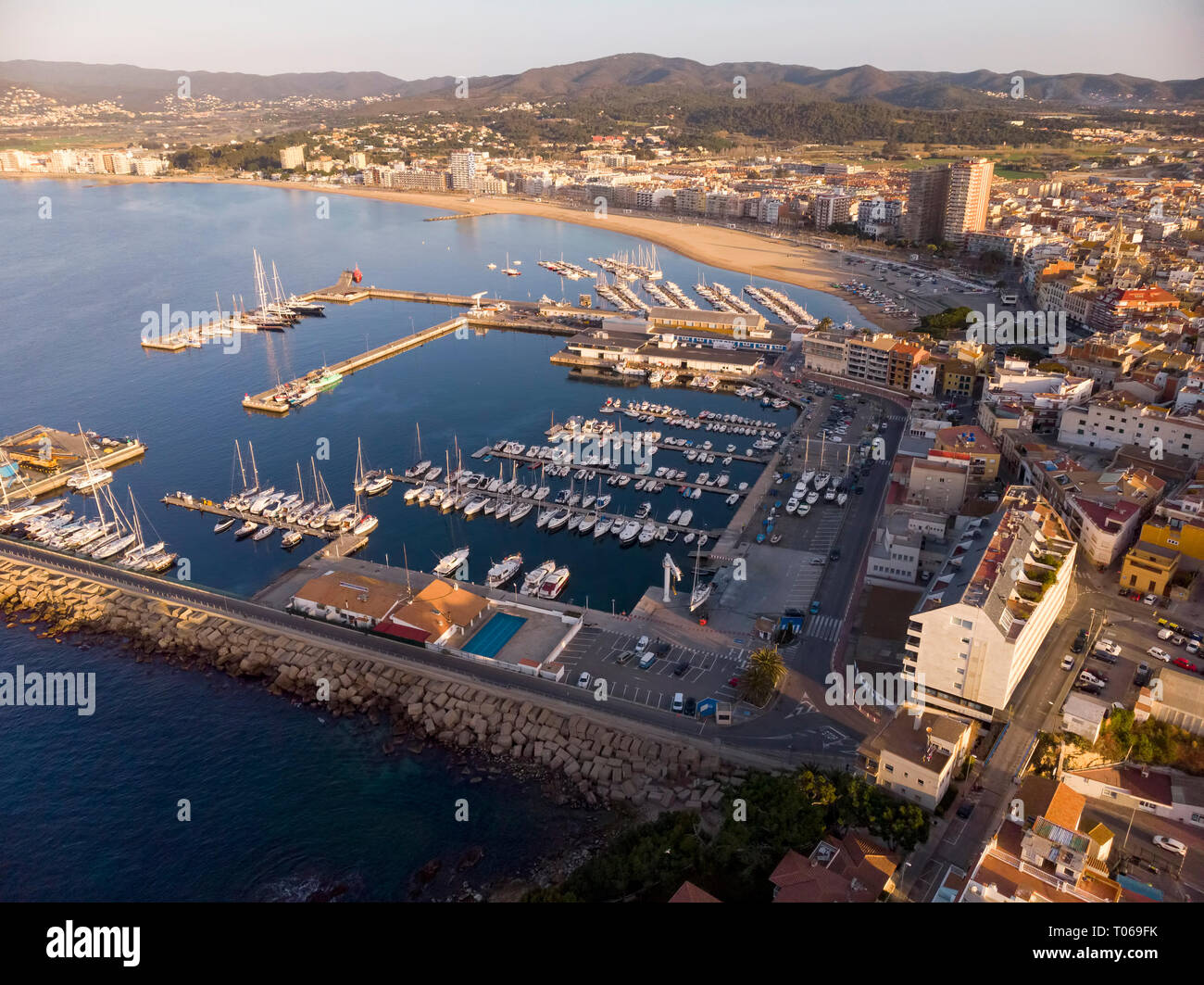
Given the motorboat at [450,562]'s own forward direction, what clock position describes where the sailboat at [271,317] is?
The sailboat is roughly at 10 o'clock from the motorboat.

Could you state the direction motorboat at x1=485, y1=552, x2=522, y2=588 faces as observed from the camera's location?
facing away from the viewer and to the right of the viewer

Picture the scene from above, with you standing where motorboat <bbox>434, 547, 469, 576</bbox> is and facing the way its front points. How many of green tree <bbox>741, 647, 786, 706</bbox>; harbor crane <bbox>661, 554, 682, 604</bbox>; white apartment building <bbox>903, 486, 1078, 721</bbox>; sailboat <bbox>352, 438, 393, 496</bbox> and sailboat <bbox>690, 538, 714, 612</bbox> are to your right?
4

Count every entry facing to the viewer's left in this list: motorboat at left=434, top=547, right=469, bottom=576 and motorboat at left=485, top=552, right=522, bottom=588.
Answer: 0

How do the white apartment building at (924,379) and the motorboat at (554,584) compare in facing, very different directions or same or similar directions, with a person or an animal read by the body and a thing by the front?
very different directions

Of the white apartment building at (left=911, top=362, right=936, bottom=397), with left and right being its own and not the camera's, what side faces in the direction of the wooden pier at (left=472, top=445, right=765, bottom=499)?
front

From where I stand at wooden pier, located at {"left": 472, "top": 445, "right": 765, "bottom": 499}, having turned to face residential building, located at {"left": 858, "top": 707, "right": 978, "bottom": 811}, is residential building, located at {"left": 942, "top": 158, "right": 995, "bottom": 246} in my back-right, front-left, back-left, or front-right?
back-left

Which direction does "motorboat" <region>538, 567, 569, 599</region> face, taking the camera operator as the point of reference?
facing away from the viewer and to the right of the viewer

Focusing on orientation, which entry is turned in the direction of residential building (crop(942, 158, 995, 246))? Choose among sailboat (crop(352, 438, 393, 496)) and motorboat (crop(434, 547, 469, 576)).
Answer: the motorboat

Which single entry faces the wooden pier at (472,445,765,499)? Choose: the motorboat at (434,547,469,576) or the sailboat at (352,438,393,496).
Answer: the motorboat

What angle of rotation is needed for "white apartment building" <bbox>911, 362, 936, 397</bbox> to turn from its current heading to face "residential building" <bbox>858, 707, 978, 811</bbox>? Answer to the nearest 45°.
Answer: approximately 45° to its left

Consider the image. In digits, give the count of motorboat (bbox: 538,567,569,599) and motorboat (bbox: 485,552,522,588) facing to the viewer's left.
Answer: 0

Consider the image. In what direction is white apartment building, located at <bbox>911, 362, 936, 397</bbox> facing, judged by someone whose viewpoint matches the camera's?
facing the viewer and to the left of the viewer

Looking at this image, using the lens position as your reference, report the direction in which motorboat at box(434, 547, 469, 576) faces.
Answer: facing away from the viewer and to the right of the viewer

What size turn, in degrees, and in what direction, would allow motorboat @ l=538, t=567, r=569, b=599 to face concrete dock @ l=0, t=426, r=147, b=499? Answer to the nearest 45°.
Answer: approximately 90° to its left
